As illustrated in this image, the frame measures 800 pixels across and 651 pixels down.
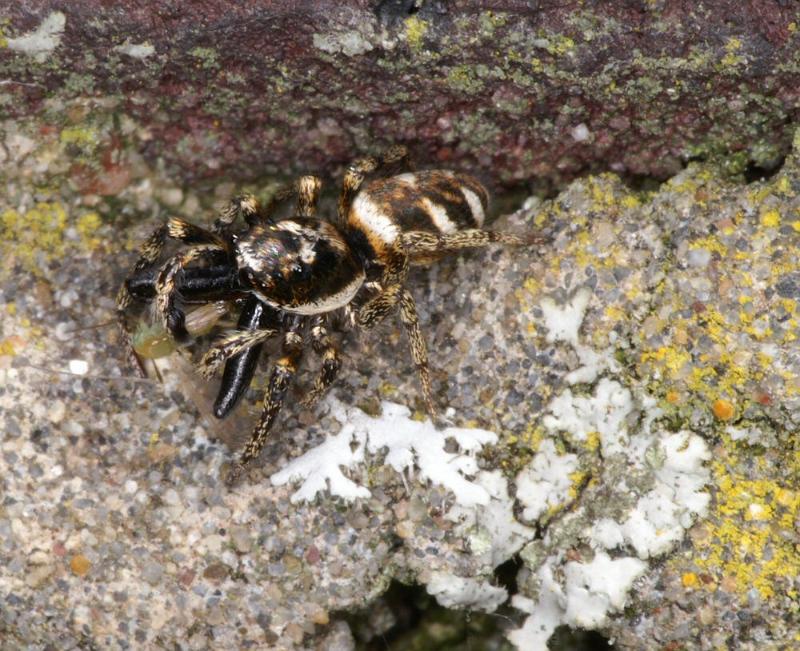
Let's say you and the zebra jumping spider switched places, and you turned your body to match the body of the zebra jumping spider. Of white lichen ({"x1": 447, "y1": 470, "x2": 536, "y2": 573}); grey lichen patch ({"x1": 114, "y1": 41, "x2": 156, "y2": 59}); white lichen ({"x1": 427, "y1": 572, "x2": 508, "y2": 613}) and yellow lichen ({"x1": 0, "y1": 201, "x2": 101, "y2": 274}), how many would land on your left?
2

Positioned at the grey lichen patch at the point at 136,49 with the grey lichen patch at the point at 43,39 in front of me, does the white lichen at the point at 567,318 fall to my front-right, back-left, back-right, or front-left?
back-left

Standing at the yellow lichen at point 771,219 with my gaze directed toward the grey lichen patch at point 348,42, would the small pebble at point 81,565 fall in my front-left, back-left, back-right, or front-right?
front-left

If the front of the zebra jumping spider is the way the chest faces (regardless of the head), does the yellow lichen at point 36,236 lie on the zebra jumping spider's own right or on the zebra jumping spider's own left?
on the zebra jumping spider's own right

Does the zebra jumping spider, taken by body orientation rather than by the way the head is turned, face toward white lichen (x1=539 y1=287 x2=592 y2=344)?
no

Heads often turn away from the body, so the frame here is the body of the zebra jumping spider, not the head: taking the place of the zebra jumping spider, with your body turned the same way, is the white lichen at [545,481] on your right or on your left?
on your left

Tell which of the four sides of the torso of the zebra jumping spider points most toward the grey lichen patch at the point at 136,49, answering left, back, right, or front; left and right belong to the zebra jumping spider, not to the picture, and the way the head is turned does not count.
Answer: right

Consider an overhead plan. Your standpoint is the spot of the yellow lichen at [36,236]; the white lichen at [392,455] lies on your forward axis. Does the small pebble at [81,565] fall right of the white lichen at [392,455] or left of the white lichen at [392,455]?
right

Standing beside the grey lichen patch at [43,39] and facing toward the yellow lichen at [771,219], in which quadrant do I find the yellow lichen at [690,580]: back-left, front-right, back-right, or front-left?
front-right

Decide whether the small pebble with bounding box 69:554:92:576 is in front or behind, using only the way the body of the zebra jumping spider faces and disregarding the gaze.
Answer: in front

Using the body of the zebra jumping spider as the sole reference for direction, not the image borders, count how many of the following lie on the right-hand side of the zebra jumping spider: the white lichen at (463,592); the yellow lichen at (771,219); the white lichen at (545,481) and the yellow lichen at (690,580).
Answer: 0

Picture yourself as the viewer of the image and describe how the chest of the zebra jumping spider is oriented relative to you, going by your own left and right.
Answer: facing the viewer and to the left of the viewer

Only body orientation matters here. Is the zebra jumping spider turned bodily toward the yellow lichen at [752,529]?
no

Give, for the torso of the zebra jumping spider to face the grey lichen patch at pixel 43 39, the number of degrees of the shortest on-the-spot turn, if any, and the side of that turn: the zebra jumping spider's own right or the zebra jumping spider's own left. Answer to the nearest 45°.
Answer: approximately 45° to the zebra jumping spider's own right

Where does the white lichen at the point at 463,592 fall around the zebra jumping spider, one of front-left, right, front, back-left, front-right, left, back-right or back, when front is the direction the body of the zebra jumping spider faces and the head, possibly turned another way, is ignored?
left

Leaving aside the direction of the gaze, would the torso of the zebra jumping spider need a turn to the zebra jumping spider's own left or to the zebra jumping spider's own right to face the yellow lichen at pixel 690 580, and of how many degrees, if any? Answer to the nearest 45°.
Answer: approximately 90° to the zebra jumping spider's own left

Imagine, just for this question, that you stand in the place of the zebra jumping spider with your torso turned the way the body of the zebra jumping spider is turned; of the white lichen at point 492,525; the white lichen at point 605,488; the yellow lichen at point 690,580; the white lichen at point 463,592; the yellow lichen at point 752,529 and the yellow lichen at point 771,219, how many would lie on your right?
0
